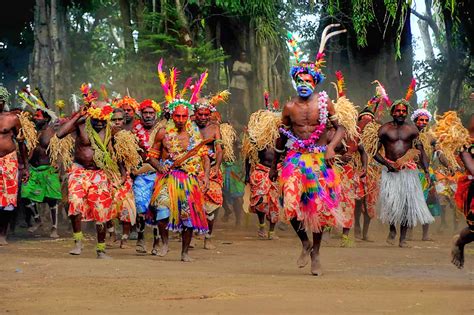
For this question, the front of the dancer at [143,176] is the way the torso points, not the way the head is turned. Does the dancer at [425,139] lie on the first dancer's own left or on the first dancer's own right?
on the first dancer's own left

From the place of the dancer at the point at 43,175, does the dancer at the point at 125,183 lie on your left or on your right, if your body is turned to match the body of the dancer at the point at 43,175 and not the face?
on your left

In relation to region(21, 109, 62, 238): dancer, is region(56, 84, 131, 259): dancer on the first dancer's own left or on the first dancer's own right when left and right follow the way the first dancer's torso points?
on the first dancer's own left

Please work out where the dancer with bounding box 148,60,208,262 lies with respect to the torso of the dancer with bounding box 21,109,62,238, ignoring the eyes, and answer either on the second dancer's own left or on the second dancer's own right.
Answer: on the second dancer's own left

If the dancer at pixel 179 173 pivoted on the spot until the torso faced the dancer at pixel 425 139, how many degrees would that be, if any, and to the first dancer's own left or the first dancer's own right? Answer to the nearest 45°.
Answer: approximately 135° to the first dancer's own left

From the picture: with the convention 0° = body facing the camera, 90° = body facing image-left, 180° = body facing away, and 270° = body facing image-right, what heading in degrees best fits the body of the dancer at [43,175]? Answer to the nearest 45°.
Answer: approximately 45°
